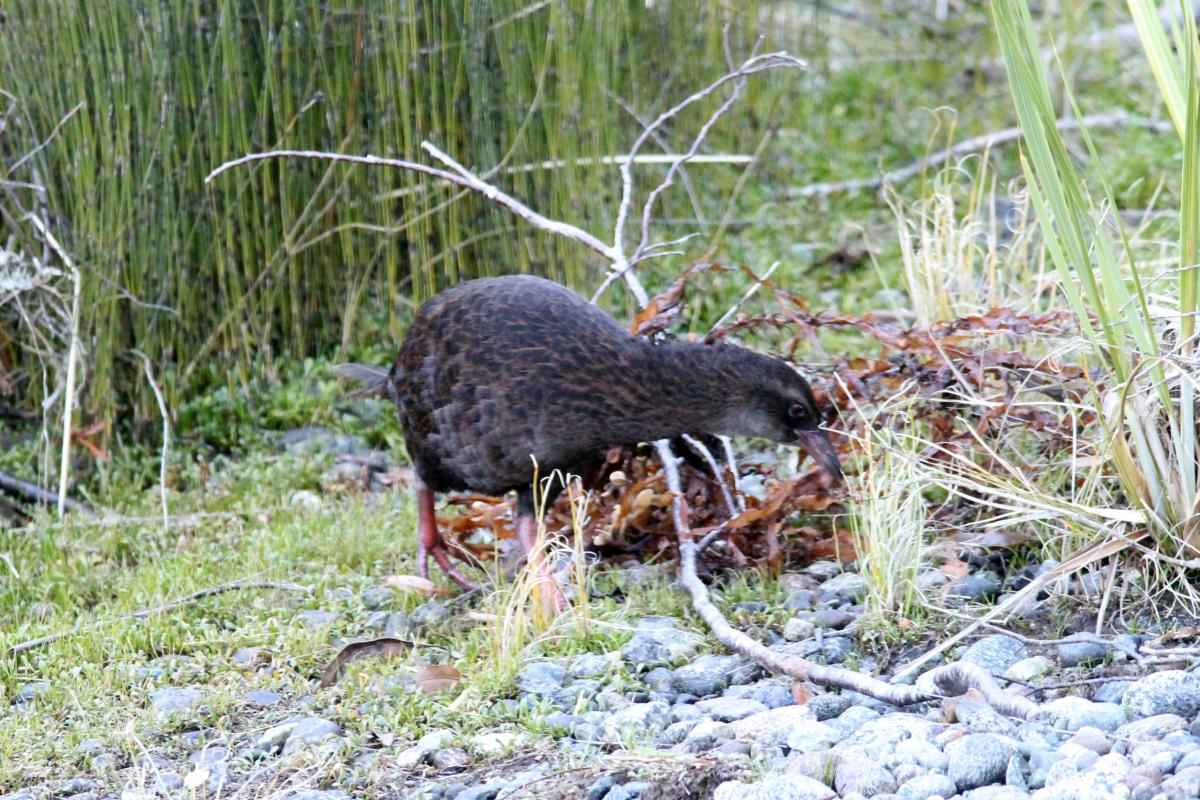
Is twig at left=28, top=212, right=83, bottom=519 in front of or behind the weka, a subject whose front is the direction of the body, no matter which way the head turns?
behind

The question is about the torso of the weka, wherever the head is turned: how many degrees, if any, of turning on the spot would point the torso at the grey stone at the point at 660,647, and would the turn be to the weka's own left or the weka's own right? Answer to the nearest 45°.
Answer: approximately 90° to the weka's own right

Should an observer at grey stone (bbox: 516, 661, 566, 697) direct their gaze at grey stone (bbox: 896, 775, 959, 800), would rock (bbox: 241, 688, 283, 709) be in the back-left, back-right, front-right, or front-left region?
back-right

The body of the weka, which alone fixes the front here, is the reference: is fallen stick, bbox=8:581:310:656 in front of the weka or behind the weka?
behind

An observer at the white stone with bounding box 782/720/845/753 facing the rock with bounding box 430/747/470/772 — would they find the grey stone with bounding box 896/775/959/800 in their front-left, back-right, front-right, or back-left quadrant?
back-left

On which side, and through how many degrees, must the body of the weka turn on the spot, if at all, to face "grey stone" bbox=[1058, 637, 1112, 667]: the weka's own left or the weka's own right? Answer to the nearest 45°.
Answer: approximately 45° to the weka's own right

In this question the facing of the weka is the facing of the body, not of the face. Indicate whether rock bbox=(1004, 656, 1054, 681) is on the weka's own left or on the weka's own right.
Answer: on the weka's own right

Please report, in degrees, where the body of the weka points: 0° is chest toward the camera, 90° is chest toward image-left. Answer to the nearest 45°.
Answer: approximately 270°

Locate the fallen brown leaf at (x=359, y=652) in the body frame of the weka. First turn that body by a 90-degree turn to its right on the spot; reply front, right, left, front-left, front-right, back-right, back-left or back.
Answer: front-right

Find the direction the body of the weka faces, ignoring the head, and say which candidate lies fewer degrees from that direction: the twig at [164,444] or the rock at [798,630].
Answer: the rock
